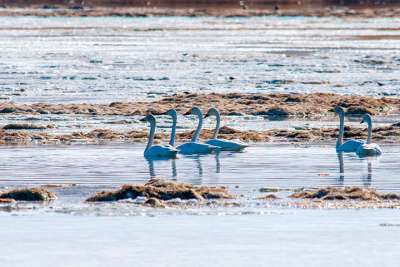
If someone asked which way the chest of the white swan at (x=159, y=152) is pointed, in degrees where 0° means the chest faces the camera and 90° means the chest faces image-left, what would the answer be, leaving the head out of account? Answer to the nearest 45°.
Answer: approximately 90°
